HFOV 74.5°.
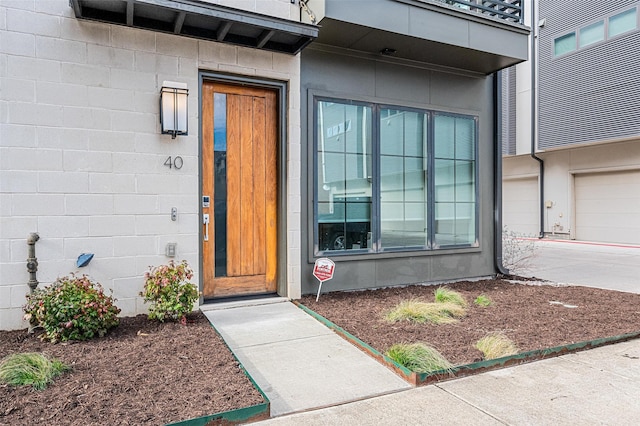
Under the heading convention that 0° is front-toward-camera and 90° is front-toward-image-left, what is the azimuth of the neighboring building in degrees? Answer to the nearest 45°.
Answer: approximately 45°

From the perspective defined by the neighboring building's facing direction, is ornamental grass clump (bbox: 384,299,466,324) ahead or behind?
ahead

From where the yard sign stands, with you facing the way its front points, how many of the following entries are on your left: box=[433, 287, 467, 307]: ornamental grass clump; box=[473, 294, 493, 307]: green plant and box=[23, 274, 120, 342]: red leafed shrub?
2

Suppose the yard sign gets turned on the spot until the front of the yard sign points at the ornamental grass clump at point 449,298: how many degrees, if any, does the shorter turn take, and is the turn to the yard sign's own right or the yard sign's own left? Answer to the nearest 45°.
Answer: approximately 90° to the yard sign's own left

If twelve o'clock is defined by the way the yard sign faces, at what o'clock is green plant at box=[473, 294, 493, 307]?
The green plant is roughly at 9 o'clock from the yard sign.

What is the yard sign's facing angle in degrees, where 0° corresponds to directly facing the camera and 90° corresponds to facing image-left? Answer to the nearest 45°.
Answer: approximately 0°

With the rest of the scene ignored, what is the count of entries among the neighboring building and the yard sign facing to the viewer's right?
0

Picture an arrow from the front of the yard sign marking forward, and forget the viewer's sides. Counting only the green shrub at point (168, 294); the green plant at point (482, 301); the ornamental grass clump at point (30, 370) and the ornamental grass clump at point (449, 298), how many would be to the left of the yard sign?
2

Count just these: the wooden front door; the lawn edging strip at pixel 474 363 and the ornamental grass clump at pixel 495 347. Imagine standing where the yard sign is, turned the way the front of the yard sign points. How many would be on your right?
1

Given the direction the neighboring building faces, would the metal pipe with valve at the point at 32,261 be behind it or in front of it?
in front
